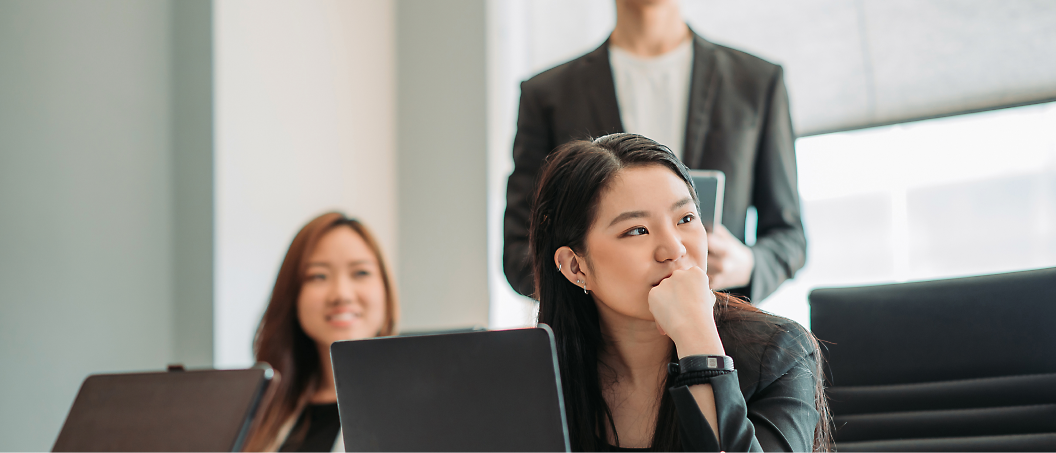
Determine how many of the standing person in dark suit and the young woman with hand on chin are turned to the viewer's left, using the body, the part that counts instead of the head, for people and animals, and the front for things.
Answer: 0

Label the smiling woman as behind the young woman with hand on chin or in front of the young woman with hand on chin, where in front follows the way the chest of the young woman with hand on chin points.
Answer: behind

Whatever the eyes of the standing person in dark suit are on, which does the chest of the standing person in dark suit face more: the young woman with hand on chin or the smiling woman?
the young woman with hand on chin

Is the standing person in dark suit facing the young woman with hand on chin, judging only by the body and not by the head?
yes

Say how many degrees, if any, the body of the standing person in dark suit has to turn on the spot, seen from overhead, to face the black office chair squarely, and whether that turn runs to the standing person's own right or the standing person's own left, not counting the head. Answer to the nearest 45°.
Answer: approximately 45° to the standing person's own left

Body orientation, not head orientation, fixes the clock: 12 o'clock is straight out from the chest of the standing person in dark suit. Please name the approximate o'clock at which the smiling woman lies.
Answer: The smiling woman is roughly at 3 o'clock from the standing person in dark suit.

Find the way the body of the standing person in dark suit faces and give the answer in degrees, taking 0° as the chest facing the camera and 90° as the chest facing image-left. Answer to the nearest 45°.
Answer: approximately 0°

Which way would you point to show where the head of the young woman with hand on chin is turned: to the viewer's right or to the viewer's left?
to the viewer's right

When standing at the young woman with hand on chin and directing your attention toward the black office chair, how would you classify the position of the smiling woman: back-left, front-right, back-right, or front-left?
back-left
